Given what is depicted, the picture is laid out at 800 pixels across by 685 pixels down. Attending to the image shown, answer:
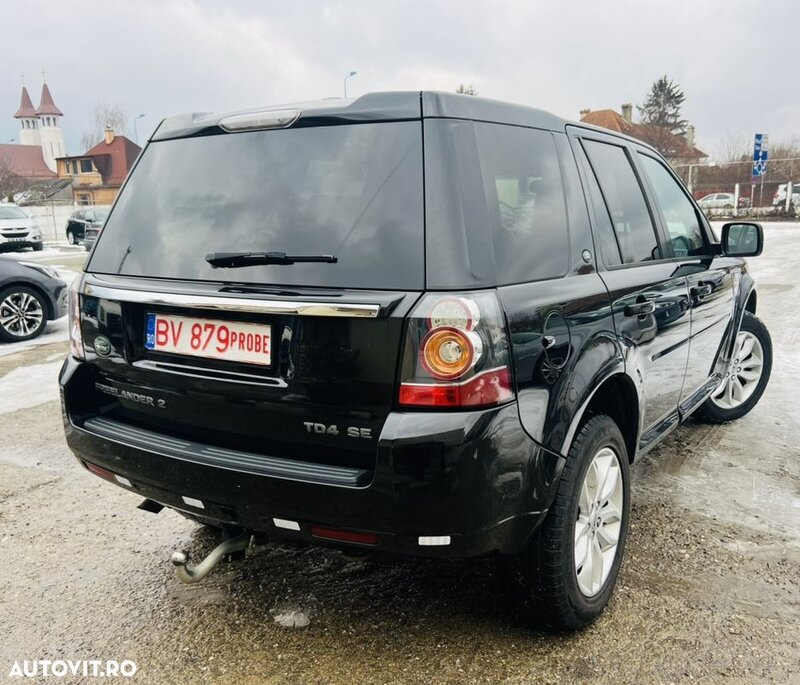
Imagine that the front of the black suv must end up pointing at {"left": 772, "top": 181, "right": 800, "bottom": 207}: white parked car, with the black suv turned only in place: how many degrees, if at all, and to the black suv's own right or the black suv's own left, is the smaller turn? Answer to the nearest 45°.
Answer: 0° — it already faces it

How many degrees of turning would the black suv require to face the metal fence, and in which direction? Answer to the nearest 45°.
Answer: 0° — it already faces it

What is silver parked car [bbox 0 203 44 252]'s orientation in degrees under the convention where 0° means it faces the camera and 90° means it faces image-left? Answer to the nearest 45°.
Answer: approximately 315°

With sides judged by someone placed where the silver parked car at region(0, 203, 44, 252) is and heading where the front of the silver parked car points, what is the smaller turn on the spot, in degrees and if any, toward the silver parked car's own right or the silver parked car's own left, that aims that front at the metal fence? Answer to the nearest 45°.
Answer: approximately 45° to the silver parked car's own left

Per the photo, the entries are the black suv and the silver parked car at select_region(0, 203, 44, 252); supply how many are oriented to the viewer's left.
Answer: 0

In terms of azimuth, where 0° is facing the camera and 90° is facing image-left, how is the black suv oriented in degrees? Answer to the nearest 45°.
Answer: approximately 225°

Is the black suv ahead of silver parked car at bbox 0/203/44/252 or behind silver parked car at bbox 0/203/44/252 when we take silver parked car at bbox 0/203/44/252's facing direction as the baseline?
ahead

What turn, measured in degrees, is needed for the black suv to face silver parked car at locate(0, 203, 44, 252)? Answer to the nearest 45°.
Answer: approximately 90° to its left
